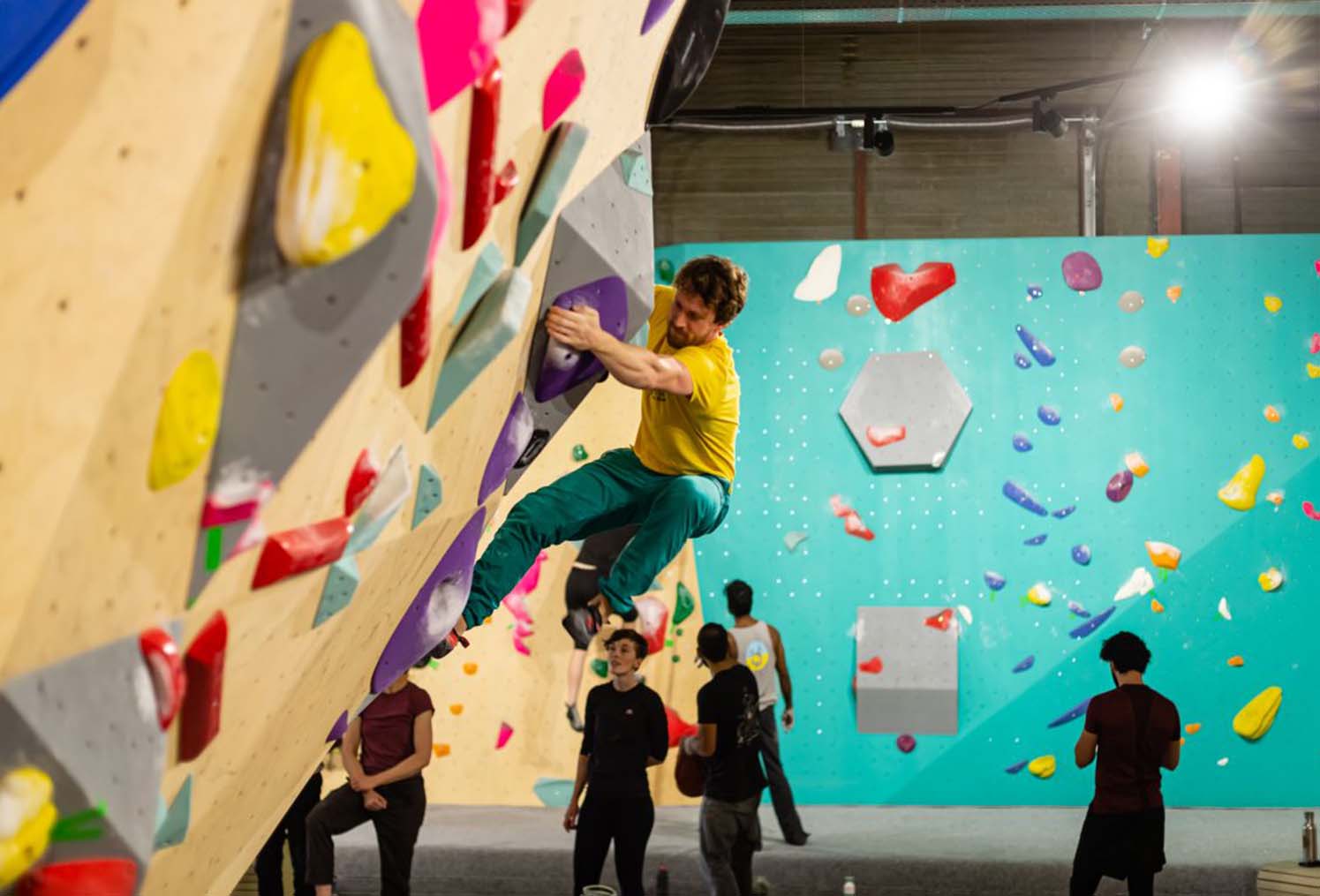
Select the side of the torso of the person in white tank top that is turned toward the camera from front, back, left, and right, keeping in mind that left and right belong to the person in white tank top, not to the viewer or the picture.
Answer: back

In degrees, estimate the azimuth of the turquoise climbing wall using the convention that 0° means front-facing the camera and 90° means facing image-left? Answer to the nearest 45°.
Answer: approximately 0°

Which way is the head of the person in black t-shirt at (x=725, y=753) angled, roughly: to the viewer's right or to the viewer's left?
to the viewer's left

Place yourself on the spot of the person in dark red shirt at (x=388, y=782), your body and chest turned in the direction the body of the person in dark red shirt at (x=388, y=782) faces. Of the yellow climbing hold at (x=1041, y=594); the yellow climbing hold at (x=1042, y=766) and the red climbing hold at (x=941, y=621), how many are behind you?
3

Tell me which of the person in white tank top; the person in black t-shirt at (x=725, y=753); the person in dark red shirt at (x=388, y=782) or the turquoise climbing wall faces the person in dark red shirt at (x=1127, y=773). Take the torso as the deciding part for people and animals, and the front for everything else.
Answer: the turquoise climbing wall

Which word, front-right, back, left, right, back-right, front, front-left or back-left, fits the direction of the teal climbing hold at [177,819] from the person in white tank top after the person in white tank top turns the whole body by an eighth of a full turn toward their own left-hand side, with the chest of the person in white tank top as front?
back-left

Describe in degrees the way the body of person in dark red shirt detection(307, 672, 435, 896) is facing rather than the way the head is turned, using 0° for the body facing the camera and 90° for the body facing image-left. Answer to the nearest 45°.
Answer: approximately 45°

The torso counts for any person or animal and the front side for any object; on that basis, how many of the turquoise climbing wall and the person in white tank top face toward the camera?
1
